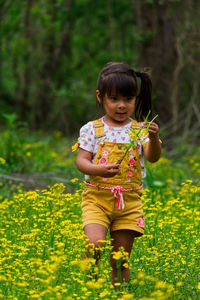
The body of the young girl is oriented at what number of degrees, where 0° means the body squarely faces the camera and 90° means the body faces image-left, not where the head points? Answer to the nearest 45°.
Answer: approximately 0°
